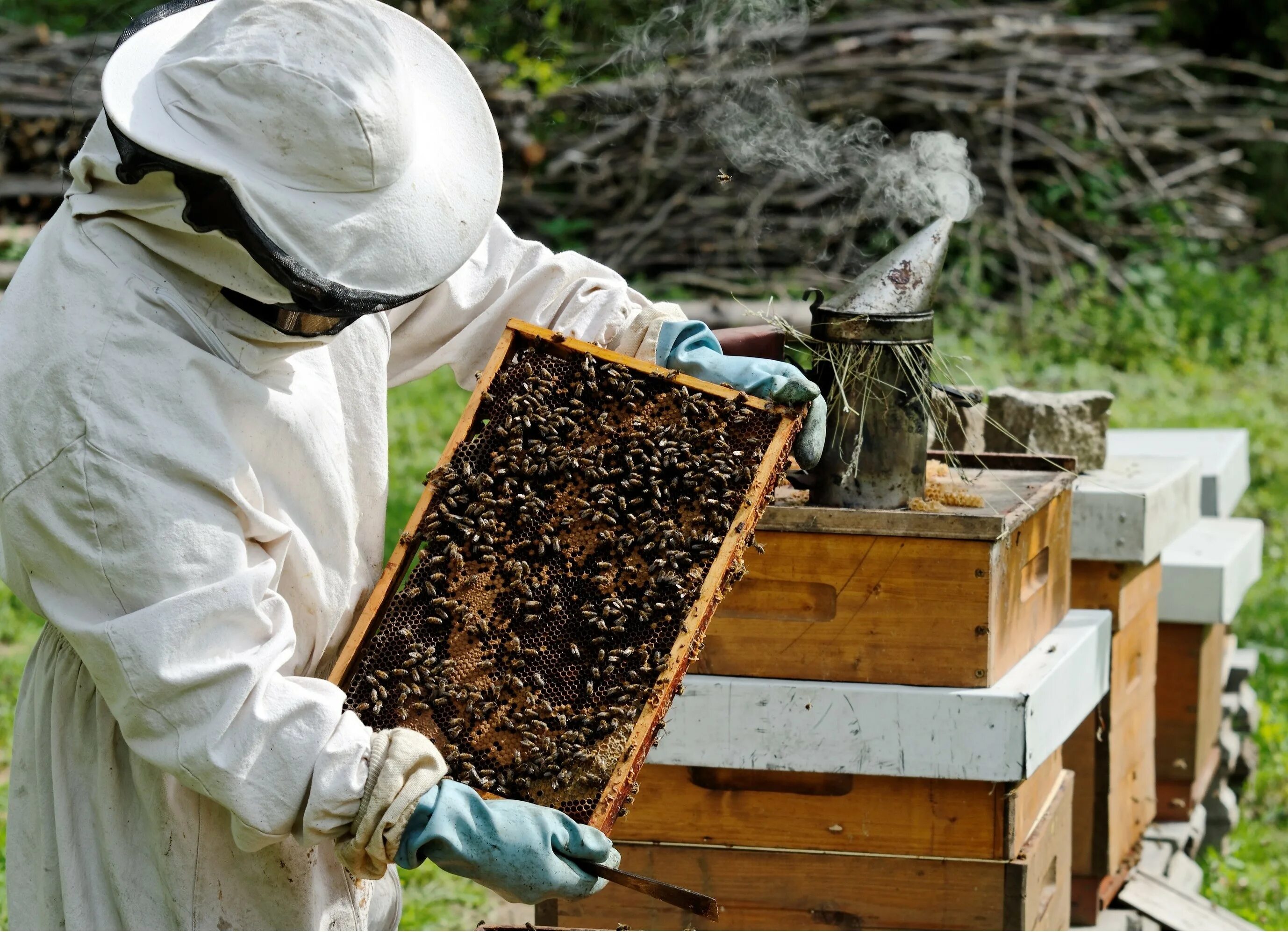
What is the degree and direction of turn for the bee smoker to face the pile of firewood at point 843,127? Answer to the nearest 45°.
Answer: approximately 90° to its left

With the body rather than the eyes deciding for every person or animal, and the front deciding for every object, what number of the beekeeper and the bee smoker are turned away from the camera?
0

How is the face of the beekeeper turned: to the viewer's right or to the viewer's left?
to the viewer's right

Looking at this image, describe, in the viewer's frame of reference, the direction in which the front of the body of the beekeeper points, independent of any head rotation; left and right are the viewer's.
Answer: facing the viewer and to the right of the viewer

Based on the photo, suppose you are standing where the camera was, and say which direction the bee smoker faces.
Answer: facing to the right of the viewer
